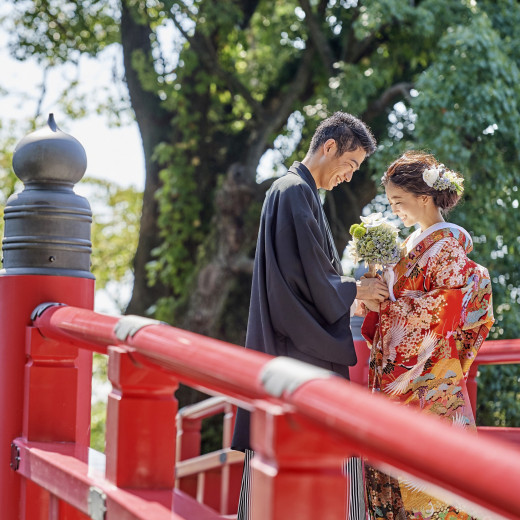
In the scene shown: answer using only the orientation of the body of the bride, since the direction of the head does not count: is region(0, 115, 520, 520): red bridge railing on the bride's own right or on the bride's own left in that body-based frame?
on the bride's own left

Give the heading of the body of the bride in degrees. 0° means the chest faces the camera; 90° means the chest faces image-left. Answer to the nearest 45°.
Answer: approximately 90°

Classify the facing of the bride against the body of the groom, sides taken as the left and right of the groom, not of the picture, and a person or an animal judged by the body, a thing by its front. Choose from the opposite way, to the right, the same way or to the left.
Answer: the opposite way

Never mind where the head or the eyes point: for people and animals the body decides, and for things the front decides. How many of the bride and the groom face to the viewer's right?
1

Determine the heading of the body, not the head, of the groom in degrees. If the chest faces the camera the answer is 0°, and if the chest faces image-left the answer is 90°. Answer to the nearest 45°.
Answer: approximately 270°
